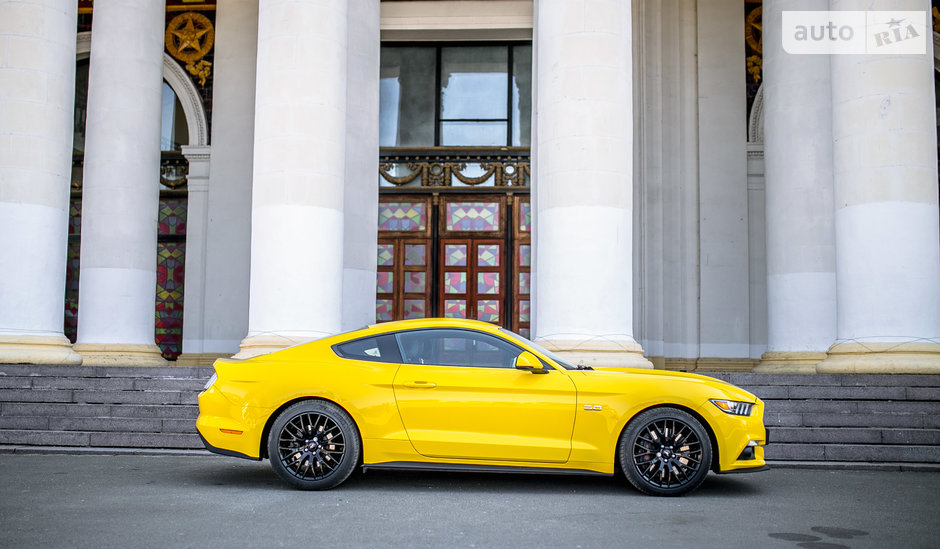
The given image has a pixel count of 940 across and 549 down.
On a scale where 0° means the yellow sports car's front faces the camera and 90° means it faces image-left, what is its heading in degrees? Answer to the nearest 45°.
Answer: approximately 270°
